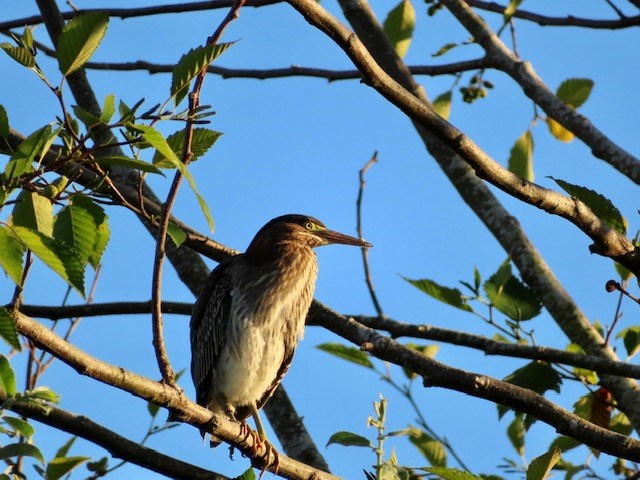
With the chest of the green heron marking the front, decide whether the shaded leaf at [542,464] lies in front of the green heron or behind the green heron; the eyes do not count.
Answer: in front

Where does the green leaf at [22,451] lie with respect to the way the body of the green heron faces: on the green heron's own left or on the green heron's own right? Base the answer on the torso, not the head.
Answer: on the green heron's own right

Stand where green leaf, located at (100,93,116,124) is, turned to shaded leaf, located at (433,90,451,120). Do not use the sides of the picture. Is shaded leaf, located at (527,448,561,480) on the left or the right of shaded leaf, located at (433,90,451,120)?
right

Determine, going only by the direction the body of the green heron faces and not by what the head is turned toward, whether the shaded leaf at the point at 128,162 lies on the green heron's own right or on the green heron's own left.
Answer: on the green heron's own right

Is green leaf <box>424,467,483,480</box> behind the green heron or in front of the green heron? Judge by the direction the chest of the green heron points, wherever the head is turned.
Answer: in front

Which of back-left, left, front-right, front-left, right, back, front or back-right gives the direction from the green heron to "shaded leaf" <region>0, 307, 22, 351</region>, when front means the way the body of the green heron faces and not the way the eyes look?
back-right

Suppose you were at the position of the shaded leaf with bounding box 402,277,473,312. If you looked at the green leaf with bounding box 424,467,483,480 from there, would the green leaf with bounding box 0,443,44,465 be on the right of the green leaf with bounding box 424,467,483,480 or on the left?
right

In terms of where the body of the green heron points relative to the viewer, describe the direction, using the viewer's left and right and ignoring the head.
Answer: facing the viewer and to the right of the viewer

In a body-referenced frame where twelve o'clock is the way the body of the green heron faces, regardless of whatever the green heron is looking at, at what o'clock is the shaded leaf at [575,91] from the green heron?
The shaded leaf is roughly at 11 o'clock from the green heron.
